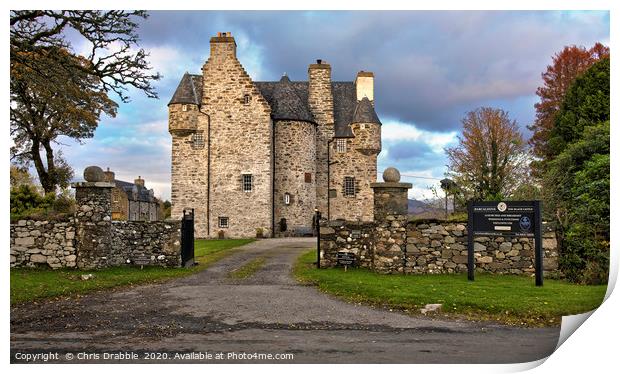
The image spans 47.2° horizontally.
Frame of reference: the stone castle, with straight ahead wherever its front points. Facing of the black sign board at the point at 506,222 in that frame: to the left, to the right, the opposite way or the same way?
the same way

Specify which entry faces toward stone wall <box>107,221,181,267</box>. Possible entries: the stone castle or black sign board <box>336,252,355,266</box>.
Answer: the stone castle

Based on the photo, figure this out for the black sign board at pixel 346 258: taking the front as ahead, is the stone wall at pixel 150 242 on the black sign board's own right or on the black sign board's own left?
on the black sign board's own right

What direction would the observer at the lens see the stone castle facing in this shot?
facing the viewer

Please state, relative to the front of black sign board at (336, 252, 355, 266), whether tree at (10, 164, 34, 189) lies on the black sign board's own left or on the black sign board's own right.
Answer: on the black sign board's own right

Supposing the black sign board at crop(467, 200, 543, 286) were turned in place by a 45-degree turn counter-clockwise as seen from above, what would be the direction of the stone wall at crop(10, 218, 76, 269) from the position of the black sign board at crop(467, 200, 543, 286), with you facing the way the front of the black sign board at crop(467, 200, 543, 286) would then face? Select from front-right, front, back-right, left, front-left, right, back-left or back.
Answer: back-right

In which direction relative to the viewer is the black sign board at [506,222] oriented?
toward the camera

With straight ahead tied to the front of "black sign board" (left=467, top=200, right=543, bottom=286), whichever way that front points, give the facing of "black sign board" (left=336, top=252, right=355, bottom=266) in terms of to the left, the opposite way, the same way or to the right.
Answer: the same way

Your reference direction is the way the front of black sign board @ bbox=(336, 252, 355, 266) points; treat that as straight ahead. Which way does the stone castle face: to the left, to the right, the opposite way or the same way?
the same way

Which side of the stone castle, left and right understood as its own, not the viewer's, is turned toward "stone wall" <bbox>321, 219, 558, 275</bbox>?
front

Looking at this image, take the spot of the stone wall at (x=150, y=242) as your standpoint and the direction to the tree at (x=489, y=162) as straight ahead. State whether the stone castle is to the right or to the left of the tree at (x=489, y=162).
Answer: left

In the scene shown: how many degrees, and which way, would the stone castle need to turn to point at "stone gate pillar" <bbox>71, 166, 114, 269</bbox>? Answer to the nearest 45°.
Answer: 0° — it already faces it

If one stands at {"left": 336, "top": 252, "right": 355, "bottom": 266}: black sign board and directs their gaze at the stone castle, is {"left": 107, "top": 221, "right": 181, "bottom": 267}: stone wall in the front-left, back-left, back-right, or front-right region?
front-left

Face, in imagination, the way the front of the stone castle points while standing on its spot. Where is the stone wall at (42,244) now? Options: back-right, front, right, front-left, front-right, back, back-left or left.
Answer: front

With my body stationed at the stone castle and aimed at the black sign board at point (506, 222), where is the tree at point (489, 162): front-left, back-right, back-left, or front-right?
front-left

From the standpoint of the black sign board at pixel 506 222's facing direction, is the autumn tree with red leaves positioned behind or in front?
behind

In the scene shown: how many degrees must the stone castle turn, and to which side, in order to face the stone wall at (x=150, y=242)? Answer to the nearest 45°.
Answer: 0° — it already faces it

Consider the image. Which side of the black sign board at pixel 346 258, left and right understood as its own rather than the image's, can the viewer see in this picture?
front
